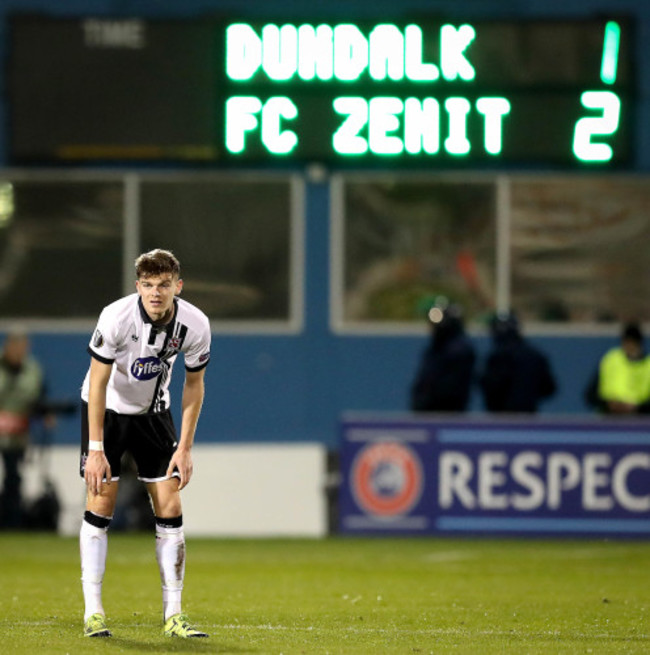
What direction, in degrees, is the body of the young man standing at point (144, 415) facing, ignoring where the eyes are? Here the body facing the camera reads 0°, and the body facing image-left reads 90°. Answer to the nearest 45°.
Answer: approximately 315°

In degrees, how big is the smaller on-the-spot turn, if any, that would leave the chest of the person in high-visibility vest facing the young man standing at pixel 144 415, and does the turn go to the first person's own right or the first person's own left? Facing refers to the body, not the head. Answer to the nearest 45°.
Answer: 0° — they already face them

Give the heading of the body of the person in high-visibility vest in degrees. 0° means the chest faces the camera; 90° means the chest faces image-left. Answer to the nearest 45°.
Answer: approximately 0°

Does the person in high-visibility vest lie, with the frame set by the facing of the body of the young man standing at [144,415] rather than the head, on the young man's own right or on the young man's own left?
on the young man's own left
